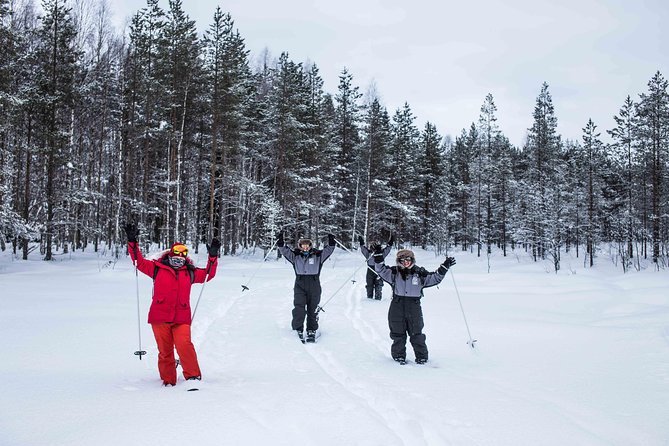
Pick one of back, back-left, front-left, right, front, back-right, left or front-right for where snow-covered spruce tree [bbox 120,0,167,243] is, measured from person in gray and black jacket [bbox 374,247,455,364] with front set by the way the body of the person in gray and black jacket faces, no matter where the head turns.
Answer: back-right

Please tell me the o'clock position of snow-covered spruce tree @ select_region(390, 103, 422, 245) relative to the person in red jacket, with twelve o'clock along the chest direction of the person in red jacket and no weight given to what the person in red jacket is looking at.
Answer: The snow-covered spruce tree is roughly at 7 o'clock from the person in red jacket.

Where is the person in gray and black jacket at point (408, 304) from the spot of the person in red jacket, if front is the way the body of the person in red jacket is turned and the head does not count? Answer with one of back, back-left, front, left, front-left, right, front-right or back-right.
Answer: left

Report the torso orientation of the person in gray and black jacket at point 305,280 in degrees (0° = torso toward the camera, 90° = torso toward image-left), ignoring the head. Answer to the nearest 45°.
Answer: approximately 0°

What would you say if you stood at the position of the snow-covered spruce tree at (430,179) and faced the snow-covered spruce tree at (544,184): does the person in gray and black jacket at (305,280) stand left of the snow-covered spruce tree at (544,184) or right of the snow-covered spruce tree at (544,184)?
right

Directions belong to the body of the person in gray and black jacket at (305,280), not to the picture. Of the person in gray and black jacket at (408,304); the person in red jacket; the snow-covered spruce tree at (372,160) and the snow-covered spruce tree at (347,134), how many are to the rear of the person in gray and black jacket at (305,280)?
2

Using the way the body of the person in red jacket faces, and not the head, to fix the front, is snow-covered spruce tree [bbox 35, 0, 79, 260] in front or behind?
behind
